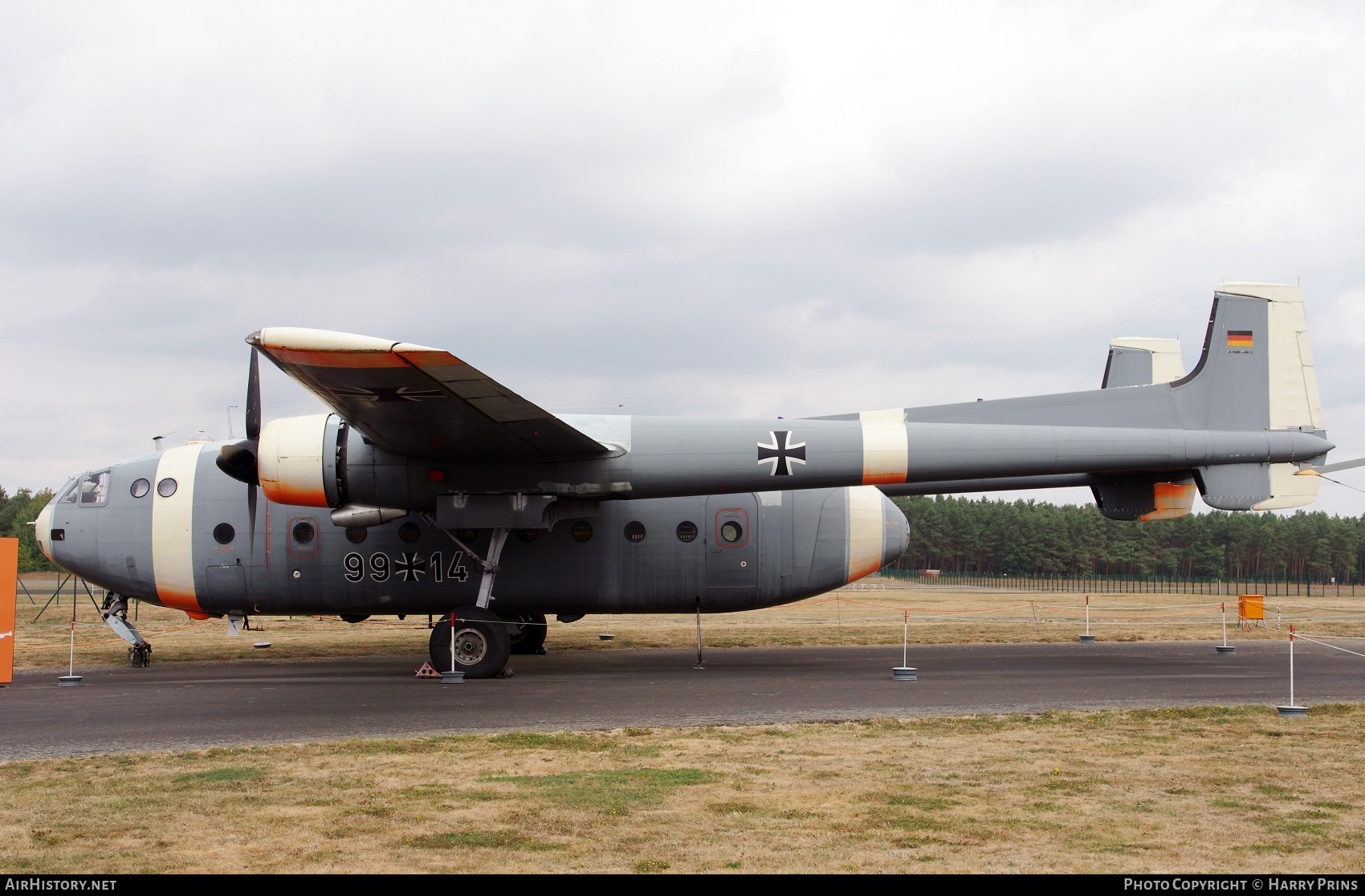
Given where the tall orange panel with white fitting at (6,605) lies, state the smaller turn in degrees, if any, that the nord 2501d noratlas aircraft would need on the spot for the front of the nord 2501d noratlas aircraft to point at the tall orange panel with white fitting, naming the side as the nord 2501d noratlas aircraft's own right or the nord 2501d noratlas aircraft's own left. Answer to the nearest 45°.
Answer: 0° — it already faces it

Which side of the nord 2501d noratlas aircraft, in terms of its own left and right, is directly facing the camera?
left
